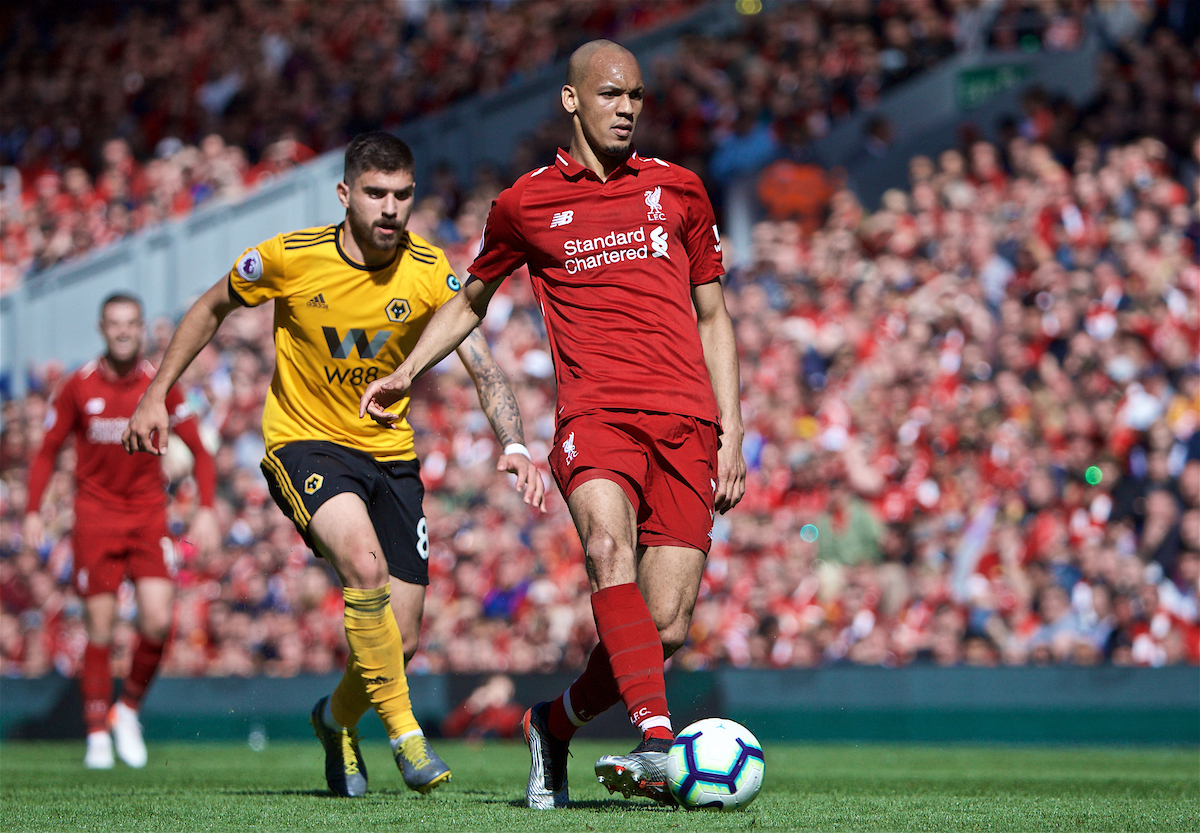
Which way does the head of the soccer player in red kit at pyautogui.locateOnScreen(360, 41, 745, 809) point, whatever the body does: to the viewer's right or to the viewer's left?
to the viewer's right

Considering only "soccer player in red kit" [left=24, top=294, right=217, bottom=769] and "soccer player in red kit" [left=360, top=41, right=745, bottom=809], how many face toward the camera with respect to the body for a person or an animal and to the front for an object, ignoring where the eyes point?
2

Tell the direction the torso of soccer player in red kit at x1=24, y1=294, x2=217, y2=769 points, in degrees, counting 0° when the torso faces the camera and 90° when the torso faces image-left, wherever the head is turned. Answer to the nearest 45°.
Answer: approximately 0°

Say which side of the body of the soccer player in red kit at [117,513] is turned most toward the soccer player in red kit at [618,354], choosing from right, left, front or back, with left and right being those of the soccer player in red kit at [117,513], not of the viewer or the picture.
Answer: front

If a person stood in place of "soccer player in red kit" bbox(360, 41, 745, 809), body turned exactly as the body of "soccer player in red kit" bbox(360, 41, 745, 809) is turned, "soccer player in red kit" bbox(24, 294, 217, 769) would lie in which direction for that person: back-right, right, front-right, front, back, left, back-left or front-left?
back-right

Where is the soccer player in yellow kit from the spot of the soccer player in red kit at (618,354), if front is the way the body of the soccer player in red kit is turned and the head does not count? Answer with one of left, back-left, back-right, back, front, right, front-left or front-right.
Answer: back-right

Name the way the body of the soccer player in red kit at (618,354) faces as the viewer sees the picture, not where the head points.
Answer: toward the camera

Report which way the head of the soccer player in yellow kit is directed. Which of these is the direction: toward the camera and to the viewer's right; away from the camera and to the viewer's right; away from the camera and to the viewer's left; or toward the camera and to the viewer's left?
toward the camera and to the viewer's right

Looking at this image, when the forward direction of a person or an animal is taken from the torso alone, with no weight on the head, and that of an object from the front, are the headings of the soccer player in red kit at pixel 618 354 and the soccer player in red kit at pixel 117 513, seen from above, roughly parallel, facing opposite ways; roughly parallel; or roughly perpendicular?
roughly parallel
